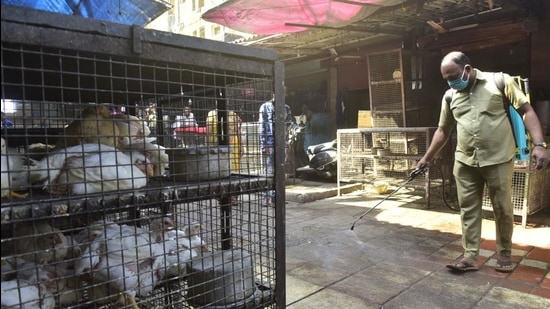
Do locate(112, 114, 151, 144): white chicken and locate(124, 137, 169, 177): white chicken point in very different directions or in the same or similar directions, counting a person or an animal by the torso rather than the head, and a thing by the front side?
same or similar directions

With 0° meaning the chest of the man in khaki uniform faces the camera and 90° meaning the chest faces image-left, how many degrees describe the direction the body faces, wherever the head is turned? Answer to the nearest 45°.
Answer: approximately 45°

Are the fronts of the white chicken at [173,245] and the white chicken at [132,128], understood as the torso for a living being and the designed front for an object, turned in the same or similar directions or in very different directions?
same or similar directions
